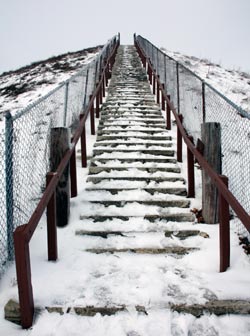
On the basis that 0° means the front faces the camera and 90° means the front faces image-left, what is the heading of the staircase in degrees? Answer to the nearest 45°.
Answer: approximately 0°

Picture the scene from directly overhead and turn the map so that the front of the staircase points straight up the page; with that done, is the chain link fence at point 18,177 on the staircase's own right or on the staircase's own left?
on the staircase's own right
